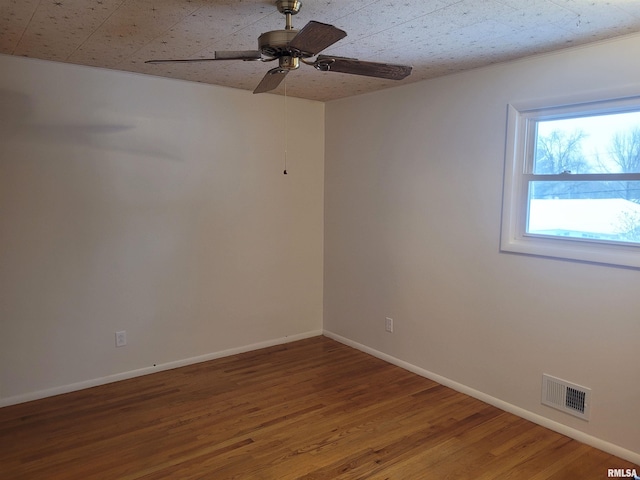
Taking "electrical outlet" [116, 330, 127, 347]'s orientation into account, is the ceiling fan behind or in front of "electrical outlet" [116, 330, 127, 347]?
in front

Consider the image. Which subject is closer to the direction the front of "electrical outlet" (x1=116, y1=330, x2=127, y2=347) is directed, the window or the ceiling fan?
the ceiling fan

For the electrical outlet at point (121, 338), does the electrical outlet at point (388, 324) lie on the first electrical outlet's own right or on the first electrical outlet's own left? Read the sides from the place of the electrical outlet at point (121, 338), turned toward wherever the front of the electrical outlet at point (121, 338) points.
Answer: on the first electrical outlet's own left

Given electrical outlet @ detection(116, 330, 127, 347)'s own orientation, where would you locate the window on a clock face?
The window is roughly at 10 o'clock from the electrical outlet.

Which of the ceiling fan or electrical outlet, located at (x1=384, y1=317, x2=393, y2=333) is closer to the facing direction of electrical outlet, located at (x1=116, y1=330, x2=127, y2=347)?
the ceiling fan

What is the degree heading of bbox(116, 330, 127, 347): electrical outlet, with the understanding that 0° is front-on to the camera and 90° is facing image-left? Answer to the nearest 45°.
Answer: approximately 0°

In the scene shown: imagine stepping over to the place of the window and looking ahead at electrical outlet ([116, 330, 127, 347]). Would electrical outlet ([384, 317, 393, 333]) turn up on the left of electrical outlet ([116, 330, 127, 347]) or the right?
right
